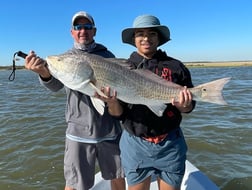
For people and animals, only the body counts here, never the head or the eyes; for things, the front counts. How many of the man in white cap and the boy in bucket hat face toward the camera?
2

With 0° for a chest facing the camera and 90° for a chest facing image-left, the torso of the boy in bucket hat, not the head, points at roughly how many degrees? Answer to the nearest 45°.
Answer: approximately 0°

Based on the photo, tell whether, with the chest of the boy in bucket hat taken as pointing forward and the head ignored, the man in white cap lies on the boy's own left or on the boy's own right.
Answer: on the boy's own right

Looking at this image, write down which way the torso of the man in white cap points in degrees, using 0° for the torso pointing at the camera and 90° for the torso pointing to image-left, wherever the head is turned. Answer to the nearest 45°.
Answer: approximately 0°

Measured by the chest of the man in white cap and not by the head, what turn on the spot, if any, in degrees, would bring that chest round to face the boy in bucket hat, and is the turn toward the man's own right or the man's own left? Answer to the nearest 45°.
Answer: approximately 45° to the man's own left
